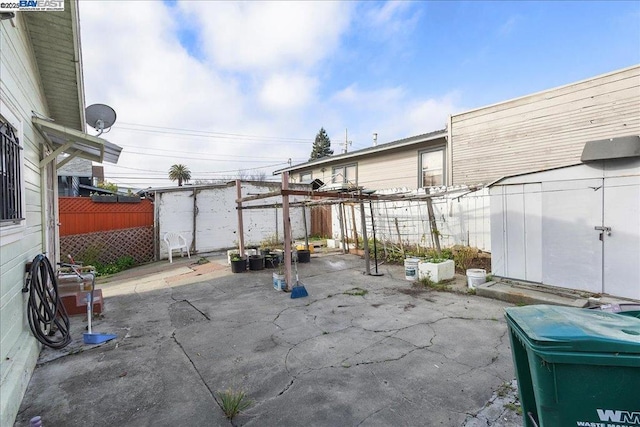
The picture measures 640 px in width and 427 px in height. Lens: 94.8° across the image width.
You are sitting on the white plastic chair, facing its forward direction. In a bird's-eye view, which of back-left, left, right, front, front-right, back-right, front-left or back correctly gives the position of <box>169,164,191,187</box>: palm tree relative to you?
back-left

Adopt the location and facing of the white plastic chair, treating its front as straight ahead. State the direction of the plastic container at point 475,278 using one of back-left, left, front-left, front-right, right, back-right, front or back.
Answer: front

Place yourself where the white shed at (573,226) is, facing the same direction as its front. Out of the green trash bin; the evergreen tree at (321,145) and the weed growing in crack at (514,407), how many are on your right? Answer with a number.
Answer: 1

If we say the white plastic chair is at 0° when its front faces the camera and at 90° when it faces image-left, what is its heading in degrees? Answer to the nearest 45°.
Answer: approximately 315°

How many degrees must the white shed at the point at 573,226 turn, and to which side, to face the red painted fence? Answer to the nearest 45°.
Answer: approximately 45° to its right

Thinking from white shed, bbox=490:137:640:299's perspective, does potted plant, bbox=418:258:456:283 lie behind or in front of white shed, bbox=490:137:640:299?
in front

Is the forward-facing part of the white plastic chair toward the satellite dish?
no

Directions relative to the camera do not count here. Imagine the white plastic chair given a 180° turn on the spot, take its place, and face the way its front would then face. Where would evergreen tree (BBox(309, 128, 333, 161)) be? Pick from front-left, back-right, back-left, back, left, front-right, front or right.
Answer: right

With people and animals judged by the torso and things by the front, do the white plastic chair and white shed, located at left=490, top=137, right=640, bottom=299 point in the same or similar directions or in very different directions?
very different directions

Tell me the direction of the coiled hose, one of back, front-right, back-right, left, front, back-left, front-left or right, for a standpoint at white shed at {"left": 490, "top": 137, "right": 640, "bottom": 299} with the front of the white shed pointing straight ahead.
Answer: front

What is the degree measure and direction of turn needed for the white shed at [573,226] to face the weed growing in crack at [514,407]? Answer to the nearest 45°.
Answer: approximately 45° to its left

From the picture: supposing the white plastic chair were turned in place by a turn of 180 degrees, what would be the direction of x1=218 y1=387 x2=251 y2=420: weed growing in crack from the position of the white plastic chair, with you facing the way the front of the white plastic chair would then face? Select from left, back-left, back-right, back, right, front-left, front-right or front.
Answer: back-left

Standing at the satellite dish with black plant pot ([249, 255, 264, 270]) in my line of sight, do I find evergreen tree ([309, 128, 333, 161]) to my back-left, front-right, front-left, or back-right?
front-left

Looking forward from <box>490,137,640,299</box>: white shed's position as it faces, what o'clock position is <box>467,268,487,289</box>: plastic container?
The plastic container is roughly at 1 o'clock from the white shed.

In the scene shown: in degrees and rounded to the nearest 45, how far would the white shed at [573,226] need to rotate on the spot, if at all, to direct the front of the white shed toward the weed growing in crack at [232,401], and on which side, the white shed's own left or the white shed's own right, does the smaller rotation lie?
0° — it already faces it

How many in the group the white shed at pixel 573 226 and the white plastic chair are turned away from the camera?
0

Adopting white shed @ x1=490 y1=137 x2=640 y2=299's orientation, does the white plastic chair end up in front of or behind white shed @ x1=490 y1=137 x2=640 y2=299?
in front

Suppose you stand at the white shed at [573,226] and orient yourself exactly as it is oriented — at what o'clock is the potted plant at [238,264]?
The potted plant is roughly at 1 o'clock from the white shed.

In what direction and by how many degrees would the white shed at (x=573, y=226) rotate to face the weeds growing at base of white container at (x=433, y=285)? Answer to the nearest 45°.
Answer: approximately 45° to its right

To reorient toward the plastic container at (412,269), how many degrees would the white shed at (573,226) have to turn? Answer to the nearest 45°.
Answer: approximately 45° to its right

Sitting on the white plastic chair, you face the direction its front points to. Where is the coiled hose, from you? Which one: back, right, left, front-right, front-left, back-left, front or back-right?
front-right

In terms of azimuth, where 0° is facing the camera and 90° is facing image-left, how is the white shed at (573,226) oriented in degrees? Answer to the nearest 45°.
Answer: approximately 45°
